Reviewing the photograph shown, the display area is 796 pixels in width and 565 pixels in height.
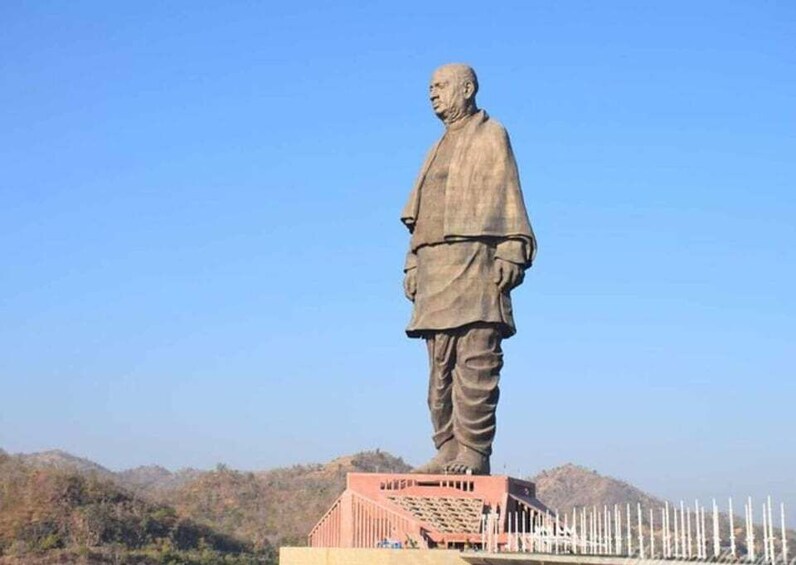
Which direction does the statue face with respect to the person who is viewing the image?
facing the viewer and to the left of the viewer

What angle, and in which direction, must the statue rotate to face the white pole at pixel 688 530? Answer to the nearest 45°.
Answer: approximately 90° to its left
